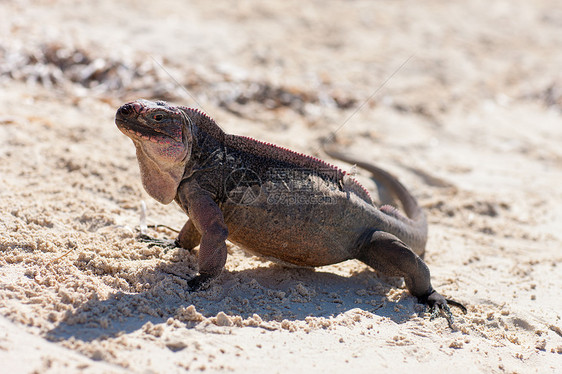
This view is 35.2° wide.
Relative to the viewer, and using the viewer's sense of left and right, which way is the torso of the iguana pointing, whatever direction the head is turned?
facing to the left of the viewer
